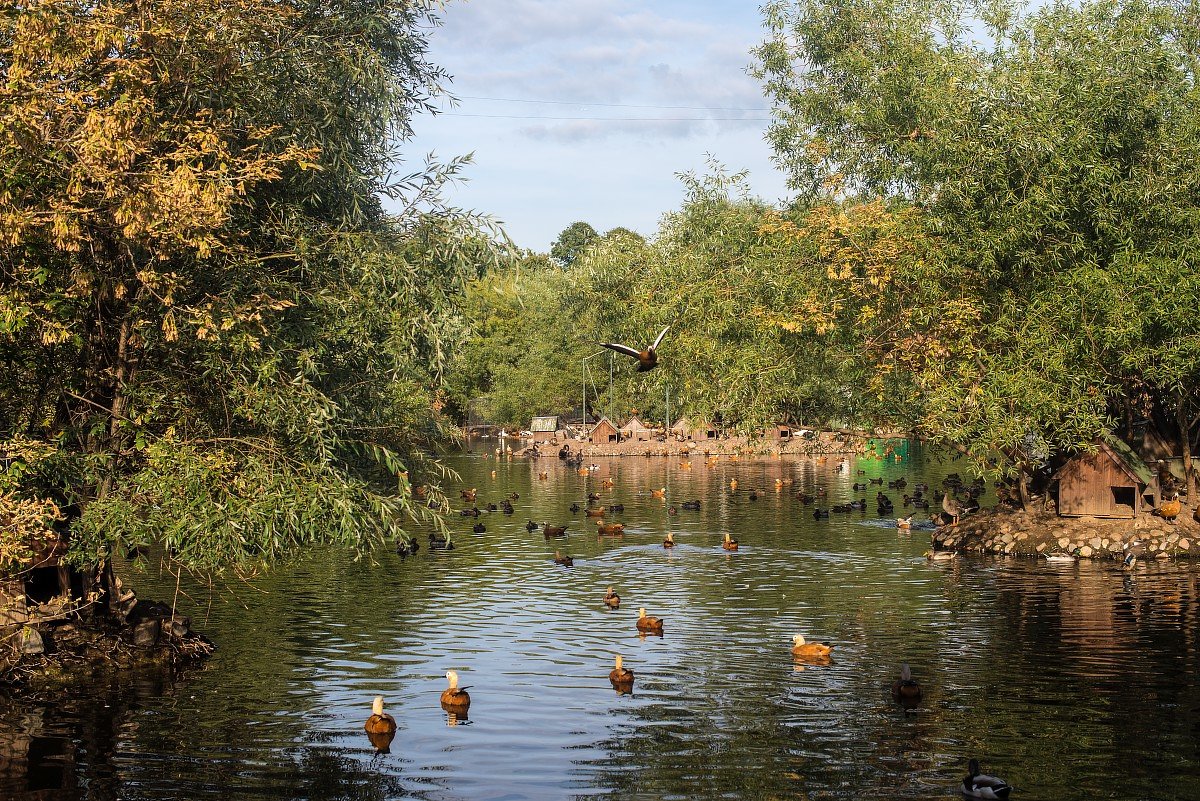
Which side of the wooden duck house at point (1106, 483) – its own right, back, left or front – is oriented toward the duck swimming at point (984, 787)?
front

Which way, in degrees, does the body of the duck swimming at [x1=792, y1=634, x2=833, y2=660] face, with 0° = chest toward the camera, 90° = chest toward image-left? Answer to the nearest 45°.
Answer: approximately 90°

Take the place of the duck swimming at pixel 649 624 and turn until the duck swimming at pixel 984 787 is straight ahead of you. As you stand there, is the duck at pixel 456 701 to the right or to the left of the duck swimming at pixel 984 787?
right

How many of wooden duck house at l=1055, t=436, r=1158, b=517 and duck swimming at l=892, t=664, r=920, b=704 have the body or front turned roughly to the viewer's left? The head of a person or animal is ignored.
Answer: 0

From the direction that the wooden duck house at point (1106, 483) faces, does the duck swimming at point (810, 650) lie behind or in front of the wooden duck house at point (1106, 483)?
in front

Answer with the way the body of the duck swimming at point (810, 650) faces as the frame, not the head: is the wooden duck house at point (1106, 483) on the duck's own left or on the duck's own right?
on the duck's own right

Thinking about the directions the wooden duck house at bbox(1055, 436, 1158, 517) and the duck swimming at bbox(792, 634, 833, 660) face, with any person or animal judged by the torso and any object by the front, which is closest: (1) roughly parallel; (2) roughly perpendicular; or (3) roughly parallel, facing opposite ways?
roughly perpendicular

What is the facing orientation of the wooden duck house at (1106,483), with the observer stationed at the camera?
facing the viewer
